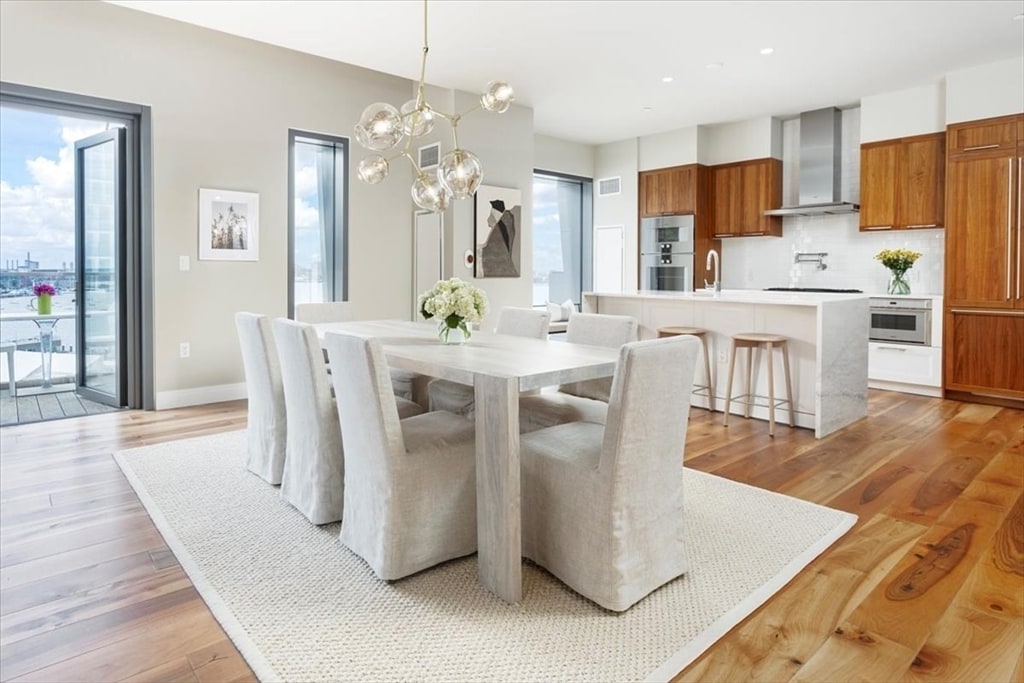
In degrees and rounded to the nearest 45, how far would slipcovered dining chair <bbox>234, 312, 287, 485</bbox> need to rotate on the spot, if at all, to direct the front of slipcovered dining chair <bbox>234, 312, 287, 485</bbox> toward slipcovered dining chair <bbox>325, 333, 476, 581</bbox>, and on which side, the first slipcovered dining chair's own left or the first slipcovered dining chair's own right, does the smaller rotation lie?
approximately 135° to the first slipcovered dining chair's own right

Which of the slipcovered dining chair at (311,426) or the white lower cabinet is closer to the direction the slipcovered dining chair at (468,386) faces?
the slipcovered dining chair

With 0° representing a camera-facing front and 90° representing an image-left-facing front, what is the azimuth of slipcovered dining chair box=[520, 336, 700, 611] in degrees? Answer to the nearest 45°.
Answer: approximately 135°

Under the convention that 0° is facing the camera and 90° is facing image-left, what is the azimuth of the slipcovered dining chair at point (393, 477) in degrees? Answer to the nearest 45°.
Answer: approximately 225°

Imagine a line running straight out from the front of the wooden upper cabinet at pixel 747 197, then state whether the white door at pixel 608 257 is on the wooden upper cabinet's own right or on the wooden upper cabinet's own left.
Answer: on the wooden upper cabinet's own right

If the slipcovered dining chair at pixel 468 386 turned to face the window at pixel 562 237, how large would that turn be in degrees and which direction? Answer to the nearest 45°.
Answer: approximately 135° to its right

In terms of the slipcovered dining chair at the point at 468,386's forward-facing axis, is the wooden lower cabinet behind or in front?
behind

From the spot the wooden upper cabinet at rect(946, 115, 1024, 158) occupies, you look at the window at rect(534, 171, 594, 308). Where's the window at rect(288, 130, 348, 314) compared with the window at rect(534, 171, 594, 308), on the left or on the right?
left

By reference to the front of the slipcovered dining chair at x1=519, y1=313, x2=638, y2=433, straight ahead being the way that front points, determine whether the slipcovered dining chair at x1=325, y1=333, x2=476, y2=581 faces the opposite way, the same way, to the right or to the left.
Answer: the opposite way

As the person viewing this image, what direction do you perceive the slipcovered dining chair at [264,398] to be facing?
facing away from the viewer and to the right of the viewer
